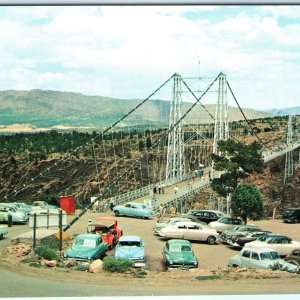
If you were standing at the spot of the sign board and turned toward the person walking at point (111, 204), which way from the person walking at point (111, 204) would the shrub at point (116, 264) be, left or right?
right

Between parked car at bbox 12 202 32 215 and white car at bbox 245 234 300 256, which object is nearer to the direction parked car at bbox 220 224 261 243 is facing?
the parked car
